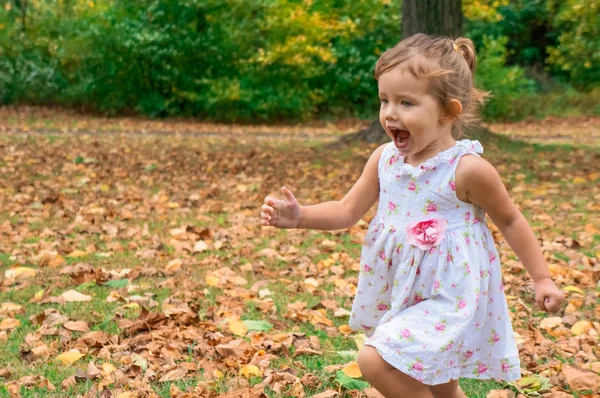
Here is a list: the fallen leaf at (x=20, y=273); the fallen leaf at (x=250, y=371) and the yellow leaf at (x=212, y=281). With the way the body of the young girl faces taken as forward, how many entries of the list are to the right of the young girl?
3

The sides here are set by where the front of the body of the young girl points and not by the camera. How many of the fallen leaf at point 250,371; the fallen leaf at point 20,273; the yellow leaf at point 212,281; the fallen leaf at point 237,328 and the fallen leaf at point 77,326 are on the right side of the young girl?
5

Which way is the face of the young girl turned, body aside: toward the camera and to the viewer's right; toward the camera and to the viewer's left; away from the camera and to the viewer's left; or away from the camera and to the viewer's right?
toward the camera and to the viewer's left

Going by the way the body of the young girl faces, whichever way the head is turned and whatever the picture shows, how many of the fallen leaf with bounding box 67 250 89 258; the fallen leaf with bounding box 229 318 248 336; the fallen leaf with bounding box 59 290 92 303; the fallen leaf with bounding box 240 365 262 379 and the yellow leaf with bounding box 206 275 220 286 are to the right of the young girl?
5

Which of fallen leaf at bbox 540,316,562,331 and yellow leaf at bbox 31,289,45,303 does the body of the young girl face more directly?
the yellow leaf

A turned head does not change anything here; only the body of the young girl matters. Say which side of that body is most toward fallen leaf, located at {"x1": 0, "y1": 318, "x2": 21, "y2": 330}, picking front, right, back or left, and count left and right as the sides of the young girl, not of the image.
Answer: right

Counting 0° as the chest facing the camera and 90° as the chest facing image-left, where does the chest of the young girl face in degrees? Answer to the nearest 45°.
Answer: approximately 45°

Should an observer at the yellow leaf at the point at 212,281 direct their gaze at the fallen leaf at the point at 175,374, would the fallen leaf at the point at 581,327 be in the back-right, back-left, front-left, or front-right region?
front-left

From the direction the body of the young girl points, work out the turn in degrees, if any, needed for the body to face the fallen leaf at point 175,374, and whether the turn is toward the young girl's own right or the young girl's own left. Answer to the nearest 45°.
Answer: approximately 90° to the young girl's own right

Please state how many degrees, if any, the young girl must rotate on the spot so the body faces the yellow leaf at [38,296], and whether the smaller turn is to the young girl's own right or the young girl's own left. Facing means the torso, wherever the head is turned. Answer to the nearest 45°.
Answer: approximately 90° to the young girl's own right

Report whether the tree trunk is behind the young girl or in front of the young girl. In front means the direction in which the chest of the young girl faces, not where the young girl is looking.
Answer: behind

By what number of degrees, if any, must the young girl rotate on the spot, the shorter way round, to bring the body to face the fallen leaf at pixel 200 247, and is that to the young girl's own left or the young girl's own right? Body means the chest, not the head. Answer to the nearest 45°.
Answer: approximately 90° to the young girl's own right

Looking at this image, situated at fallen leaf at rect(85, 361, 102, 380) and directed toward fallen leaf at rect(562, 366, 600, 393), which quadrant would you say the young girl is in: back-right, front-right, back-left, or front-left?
front-right
